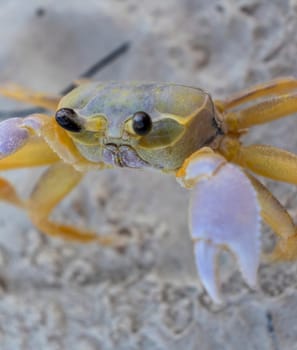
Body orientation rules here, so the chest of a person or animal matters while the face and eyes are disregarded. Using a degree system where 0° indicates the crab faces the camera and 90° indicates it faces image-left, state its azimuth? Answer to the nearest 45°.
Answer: approximately 45°
